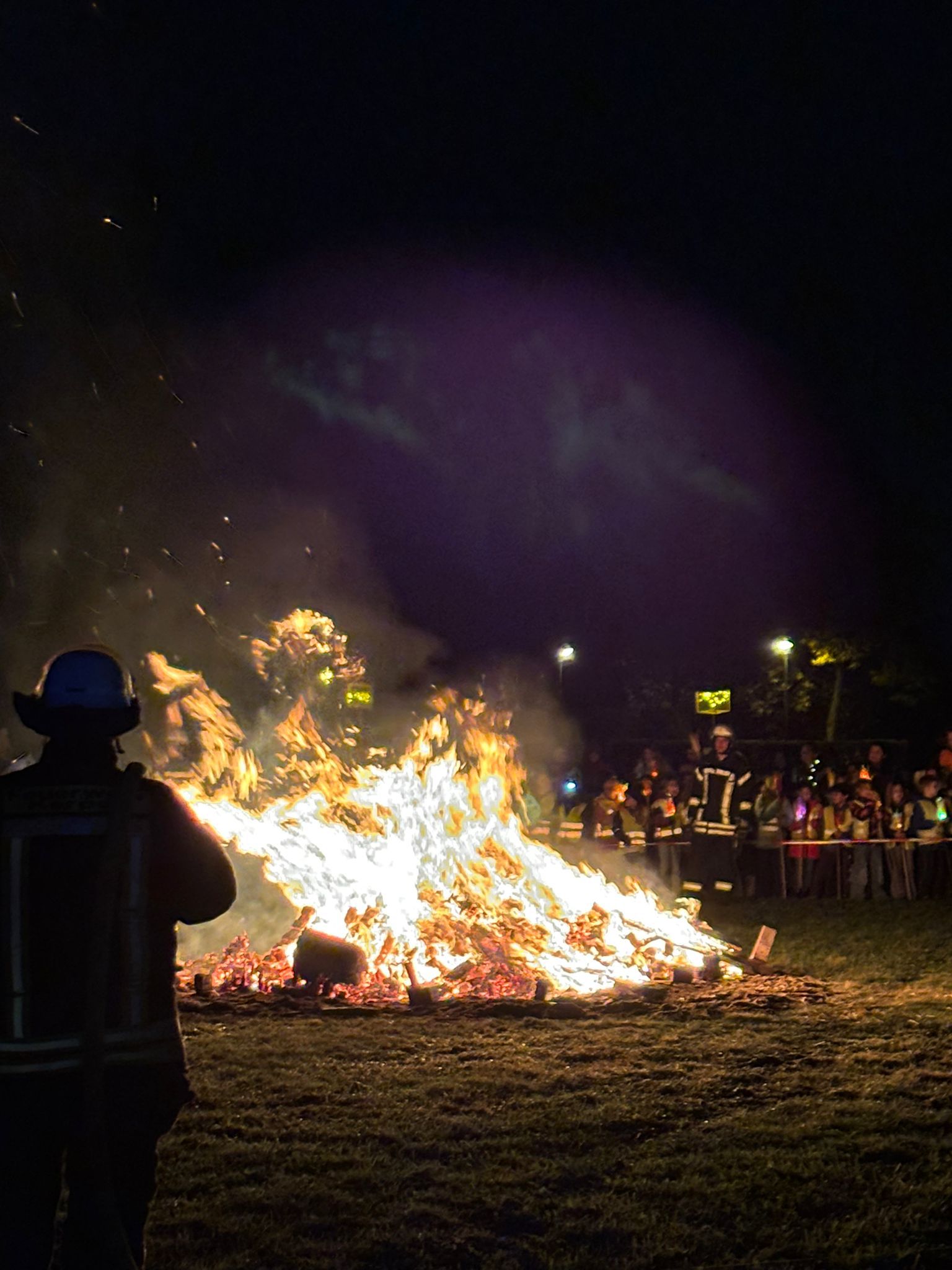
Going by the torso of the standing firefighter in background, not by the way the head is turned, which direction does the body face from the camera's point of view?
toward the camera

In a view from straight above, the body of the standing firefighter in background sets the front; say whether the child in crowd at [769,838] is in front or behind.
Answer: behind

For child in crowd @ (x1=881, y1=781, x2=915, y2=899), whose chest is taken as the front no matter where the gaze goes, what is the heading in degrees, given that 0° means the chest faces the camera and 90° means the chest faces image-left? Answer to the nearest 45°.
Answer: approximately 0°

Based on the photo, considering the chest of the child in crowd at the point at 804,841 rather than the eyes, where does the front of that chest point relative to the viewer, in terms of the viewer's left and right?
facing the viewer

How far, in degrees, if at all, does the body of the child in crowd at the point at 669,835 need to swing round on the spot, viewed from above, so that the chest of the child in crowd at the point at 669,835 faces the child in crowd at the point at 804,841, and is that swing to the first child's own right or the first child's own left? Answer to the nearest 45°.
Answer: approximately 90° to the first child's own left

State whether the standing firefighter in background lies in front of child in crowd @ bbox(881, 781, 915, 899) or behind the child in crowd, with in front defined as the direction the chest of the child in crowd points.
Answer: in front

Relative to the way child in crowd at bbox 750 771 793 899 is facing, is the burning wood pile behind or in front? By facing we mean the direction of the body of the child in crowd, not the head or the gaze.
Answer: in front

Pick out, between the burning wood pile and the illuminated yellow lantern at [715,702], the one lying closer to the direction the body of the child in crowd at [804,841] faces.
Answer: the burning wood pile

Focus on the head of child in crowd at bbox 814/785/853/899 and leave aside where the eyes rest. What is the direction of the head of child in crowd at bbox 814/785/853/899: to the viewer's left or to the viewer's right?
to the viewer's left
